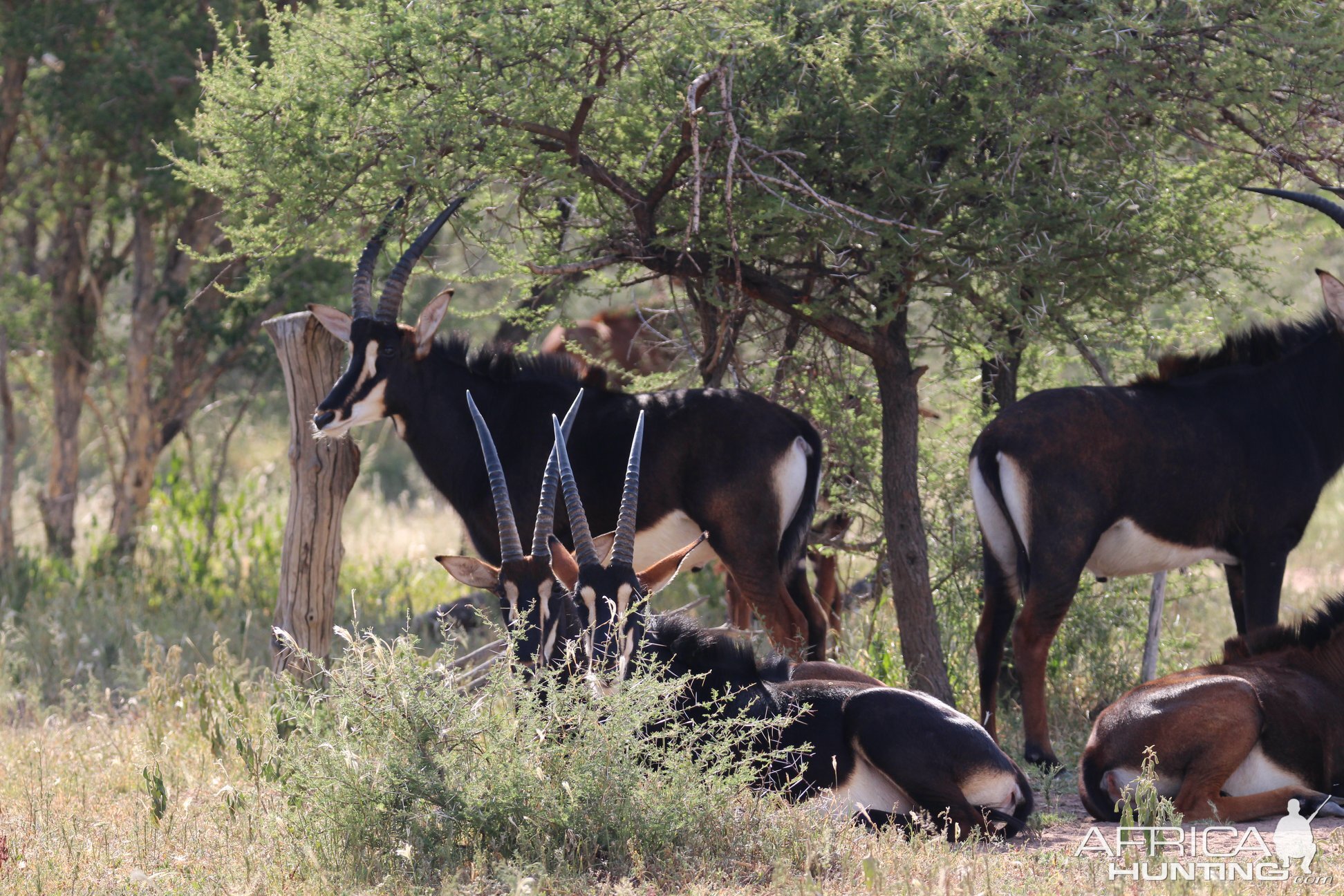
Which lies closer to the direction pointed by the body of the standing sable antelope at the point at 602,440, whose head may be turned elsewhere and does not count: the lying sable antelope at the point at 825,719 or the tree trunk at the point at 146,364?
the tree trunk

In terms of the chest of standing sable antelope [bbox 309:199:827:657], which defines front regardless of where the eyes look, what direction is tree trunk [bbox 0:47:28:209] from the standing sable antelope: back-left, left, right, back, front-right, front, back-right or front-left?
front-right

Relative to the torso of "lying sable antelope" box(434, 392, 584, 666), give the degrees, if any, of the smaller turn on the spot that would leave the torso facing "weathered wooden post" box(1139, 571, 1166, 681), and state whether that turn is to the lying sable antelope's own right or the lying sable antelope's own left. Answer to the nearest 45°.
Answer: approximately 135° to the lying sable antelope's own left

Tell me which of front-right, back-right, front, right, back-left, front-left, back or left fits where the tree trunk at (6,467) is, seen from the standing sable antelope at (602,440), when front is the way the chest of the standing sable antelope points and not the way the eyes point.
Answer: front-right

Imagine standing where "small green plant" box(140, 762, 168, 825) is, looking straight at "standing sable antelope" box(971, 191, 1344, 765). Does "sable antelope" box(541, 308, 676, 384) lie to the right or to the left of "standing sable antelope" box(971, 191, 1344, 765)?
left

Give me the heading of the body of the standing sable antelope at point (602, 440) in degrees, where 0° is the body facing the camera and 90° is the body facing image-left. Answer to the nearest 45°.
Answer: approximately 90°

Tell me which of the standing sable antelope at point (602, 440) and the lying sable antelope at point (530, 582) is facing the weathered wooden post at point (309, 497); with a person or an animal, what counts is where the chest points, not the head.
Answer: the standing sable antelope
